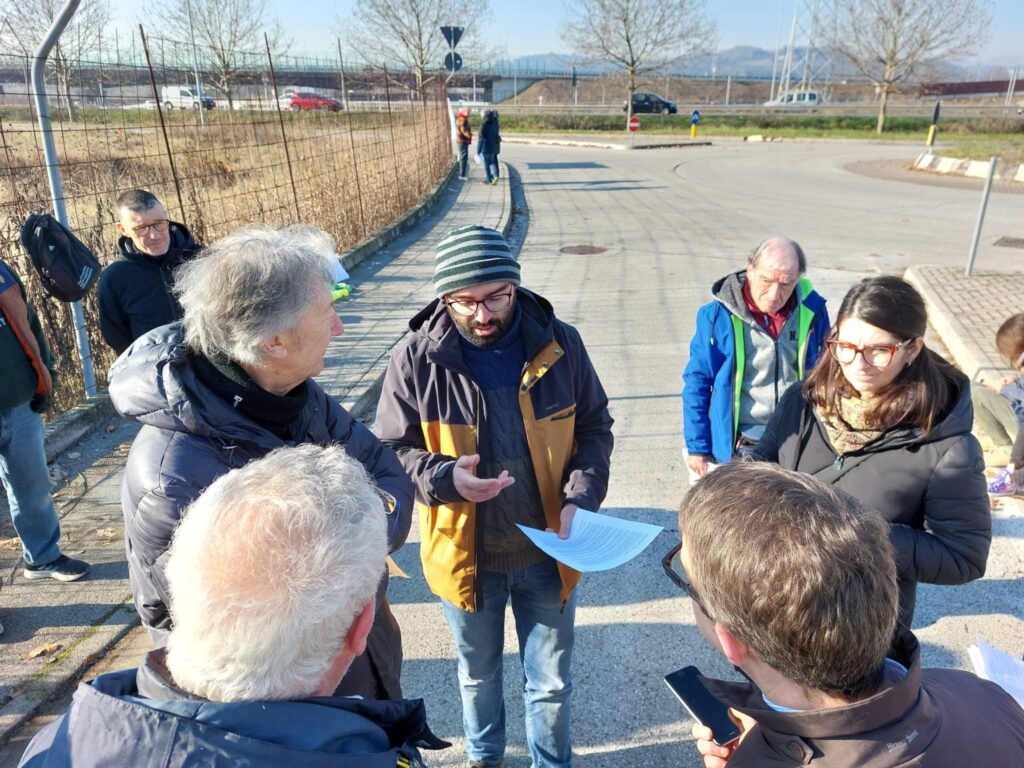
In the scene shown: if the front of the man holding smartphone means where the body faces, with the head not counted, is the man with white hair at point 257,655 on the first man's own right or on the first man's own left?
on the first man's own left

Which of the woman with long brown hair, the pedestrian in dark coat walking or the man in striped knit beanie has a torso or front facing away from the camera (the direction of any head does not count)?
the pedestrian in dark coat walking

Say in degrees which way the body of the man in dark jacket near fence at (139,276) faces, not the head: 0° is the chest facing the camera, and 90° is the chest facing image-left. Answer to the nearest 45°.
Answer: approximately 315°

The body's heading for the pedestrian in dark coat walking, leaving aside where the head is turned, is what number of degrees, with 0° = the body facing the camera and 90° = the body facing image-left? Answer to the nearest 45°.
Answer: approximately 180°

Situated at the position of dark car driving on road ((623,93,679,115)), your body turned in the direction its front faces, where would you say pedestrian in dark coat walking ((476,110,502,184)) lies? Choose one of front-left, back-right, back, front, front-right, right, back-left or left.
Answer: right

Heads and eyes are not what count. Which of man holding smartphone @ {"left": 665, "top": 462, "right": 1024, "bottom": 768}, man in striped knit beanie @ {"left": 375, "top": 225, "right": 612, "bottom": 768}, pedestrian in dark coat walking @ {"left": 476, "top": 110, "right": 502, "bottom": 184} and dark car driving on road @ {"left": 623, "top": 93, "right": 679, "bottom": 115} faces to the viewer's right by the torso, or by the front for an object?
the dark car driving on road

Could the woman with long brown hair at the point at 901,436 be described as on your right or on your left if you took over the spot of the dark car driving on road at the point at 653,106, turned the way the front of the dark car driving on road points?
on your right

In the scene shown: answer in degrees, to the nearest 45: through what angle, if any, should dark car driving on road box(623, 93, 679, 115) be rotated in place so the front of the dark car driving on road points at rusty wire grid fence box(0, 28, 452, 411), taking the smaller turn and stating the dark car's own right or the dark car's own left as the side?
approximately 90° to the dark car's own right

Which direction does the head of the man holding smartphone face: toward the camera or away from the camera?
away from the camera

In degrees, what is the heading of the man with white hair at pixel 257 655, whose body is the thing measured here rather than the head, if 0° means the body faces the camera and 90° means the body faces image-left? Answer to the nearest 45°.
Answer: approximately 225°

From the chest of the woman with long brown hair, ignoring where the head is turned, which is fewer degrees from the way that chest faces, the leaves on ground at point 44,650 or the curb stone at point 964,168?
the leaves on ground
